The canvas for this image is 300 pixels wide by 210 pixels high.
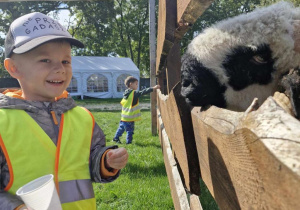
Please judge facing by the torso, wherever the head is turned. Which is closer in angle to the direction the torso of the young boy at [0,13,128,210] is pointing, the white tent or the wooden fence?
the wooden fence

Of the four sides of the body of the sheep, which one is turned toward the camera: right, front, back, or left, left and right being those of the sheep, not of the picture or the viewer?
left

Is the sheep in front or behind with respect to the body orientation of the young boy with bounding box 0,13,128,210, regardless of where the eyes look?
in front

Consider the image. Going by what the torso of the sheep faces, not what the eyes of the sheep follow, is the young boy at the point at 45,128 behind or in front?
in front

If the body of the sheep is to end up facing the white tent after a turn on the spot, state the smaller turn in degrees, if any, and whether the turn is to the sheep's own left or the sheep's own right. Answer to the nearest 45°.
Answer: approximately 45° to the sheep's own right

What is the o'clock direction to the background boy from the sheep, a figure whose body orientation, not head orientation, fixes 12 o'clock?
The background boy is roughly at 2 o'clock from the sheep.

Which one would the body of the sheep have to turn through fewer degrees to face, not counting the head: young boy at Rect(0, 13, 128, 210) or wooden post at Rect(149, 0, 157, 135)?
the young boy

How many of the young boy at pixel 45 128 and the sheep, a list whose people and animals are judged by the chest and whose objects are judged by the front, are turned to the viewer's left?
1

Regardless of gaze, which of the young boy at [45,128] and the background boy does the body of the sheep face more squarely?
the young boy

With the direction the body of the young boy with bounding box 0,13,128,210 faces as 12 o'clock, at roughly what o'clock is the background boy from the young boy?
The background boy is roughly at 8 o'clock from the young boy.

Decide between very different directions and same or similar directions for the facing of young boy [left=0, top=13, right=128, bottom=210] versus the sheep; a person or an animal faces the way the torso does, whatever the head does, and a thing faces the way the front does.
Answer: very different directions

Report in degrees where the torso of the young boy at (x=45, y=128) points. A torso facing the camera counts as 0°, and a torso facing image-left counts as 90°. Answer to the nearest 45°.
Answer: approximately 315°
